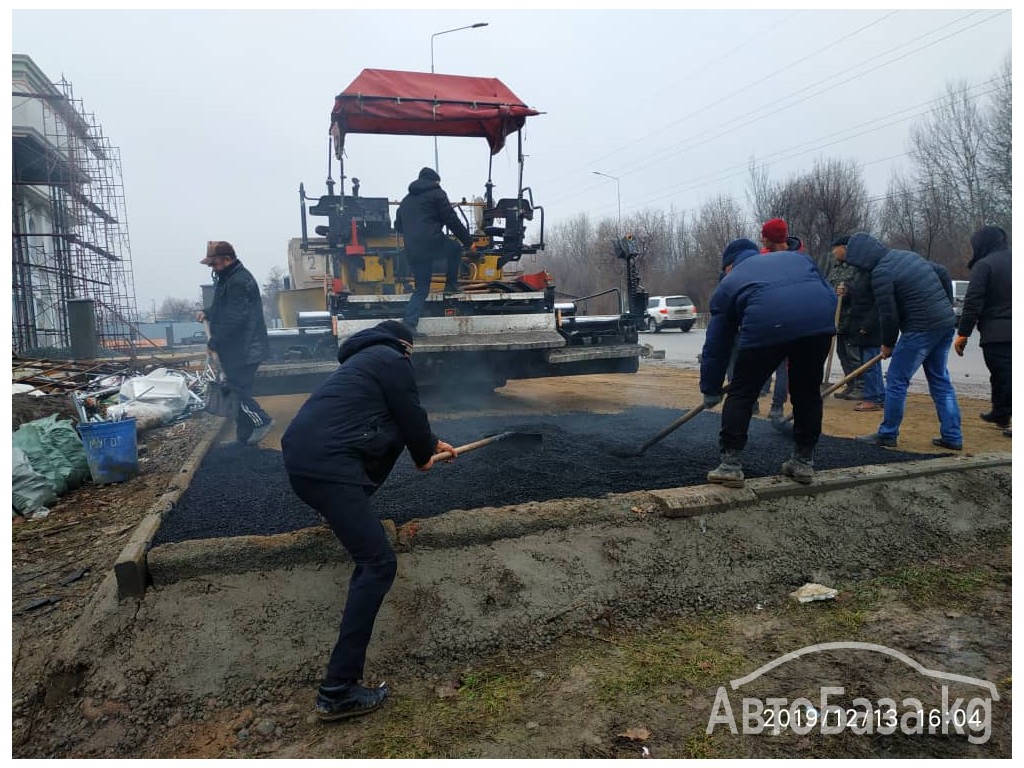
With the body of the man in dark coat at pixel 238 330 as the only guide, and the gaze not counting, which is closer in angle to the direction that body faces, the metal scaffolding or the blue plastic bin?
the blue plastic bin

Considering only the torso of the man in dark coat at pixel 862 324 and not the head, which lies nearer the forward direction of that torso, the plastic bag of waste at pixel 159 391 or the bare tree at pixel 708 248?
the plastic bag of waste

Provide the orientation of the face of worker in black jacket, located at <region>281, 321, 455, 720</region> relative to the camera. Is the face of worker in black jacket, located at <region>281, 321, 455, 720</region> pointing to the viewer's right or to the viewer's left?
to the viewer's right

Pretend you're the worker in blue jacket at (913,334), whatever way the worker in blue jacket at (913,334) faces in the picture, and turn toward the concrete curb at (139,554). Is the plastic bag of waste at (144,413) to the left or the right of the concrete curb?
right
